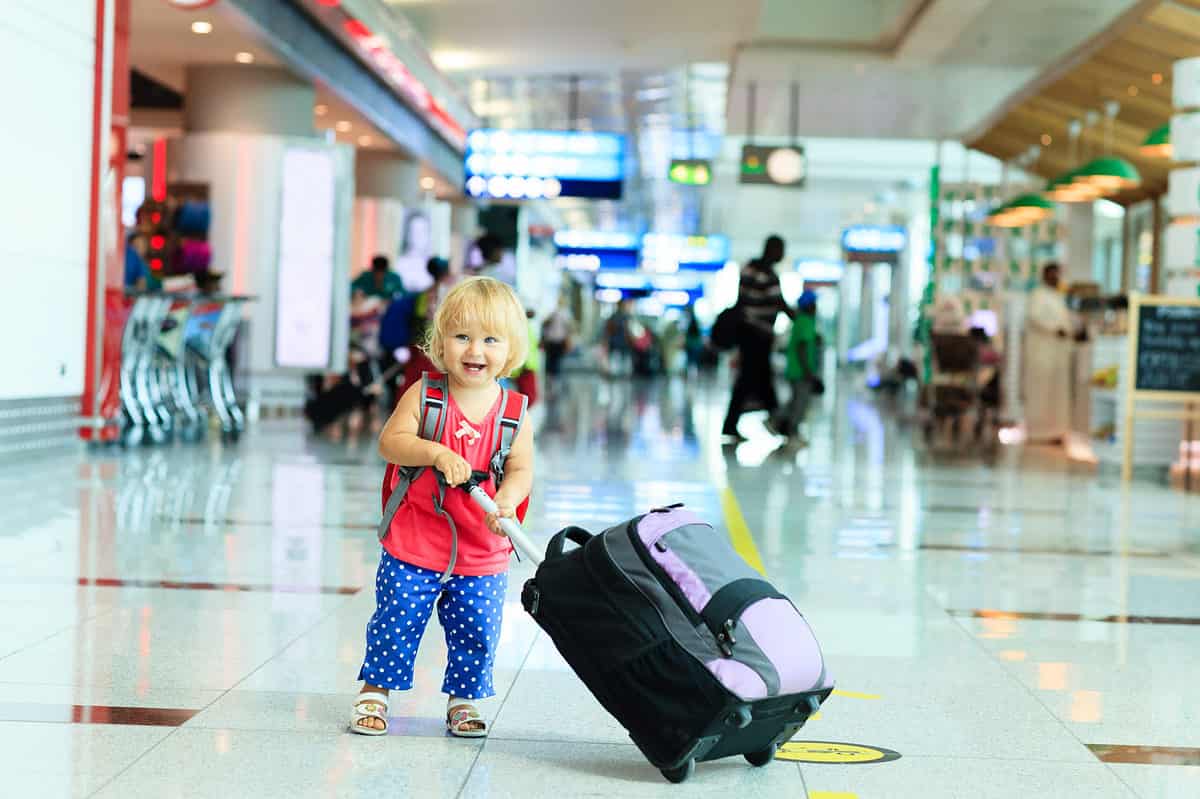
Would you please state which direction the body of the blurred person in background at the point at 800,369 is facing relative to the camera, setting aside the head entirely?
to the viewer's right

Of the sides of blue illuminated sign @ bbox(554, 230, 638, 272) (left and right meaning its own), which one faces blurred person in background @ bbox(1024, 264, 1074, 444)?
front

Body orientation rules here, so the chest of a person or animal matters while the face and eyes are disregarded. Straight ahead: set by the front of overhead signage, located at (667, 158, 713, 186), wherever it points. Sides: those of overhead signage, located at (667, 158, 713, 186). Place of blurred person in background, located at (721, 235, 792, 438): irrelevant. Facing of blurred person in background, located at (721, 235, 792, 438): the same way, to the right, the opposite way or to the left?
to the left

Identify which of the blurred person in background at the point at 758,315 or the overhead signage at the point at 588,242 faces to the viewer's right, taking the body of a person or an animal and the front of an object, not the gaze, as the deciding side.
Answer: the blurred person in background

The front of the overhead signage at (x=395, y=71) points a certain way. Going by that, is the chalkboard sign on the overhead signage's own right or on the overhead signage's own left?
on the overhead signage's own right

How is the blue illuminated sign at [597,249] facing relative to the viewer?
toward the camera

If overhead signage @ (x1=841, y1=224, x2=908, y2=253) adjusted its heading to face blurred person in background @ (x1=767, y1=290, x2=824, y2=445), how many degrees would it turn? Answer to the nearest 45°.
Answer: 0° — it already faces them

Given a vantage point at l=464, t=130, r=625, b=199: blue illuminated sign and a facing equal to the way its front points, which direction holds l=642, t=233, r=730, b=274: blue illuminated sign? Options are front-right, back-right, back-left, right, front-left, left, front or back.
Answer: back

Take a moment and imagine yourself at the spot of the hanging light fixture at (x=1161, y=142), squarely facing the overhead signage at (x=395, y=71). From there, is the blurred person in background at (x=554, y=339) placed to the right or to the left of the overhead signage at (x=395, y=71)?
right

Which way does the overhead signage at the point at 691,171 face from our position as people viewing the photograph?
facing the viewer
